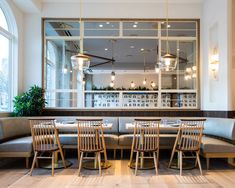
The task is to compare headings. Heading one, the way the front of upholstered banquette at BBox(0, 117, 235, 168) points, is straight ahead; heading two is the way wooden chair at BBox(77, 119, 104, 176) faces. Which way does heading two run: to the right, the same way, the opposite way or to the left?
the opposite way

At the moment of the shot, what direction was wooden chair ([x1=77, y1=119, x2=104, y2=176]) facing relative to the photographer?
facing away from the viewer

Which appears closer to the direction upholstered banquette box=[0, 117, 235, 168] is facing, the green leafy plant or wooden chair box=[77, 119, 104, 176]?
the wooden chair

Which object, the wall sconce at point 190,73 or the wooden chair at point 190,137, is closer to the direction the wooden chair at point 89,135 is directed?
the wall sconce

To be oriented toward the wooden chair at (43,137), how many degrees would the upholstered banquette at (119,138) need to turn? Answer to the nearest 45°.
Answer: approximately 45° to its right

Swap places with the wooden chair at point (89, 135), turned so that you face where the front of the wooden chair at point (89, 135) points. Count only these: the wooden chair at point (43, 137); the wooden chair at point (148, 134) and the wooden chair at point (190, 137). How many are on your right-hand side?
2

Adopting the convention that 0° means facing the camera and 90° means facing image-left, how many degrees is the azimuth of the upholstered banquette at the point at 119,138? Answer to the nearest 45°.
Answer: approximately 0°

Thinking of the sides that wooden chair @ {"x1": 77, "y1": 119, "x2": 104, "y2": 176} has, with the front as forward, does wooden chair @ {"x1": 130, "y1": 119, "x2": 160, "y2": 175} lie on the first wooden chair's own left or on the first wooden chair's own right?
on the first wooden chair's own right

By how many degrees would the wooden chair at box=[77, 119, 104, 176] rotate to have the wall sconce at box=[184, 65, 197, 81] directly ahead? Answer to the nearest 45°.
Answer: approximately 45° to its right

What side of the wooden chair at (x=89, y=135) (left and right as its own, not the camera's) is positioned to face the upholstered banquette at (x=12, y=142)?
left

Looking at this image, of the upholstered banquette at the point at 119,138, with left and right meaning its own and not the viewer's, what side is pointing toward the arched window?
right

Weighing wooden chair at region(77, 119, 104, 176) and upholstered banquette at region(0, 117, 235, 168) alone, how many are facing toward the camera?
1

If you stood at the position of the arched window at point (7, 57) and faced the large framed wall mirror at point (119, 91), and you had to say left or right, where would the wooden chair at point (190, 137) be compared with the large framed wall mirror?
right

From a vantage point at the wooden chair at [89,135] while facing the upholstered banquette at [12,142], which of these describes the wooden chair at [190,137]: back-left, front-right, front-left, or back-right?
back-right
